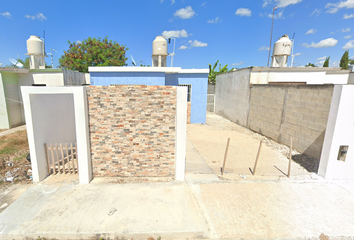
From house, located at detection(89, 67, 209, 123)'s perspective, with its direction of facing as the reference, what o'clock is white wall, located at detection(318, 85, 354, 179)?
The white wall is roughly at 11 o'clock from the house.

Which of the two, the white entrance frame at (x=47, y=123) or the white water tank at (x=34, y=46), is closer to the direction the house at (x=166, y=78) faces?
the white entrance frame

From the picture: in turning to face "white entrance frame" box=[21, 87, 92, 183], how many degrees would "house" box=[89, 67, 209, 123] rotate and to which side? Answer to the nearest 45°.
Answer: approximately 45° to its right

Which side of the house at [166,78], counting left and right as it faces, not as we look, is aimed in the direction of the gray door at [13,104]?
right

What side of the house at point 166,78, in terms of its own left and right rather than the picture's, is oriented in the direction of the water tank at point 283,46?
left

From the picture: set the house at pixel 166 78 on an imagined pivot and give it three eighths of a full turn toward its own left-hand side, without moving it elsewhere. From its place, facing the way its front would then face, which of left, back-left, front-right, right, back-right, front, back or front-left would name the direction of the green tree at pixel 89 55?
left

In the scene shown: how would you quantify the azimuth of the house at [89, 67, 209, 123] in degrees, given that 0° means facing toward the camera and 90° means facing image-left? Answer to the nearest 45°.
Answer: approximately 0°

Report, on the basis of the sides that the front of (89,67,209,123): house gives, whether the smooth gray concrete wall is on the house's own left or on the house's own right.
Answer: on the house's own left

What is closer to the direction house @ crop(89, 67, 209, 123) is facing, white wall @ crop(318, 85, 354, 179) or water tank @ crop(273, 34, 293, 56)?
the white wall
